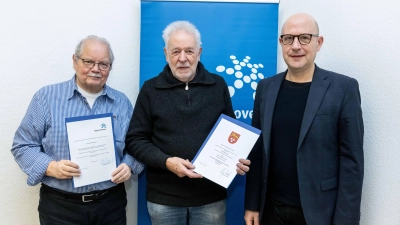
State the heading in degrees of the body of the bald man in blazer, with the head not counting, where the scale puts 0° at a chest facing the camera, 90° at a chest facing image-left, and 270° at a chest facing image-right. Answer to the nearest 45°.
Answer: approximately 45°

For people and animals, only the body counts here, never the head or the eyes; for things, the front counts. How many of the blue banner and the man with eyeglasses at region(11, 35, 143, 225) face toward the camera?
2

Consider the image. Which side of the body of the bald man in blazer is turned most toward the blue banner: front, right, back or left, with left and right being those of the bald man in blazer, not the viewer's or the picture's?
right

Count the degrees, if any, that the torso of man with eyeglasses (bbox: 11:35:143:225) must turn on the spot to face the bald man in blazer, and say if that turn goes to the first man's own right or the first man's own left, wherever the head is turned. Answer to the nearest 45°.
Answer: approximately 45° to the first man's own left

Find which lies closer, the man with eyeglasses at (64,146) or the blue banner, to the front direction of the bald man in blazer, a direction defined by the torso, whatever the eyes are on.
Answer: the man with eyeglasses

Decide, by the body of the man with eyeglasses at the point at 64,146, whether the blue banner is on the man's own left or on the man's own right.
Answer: on the man's own left
